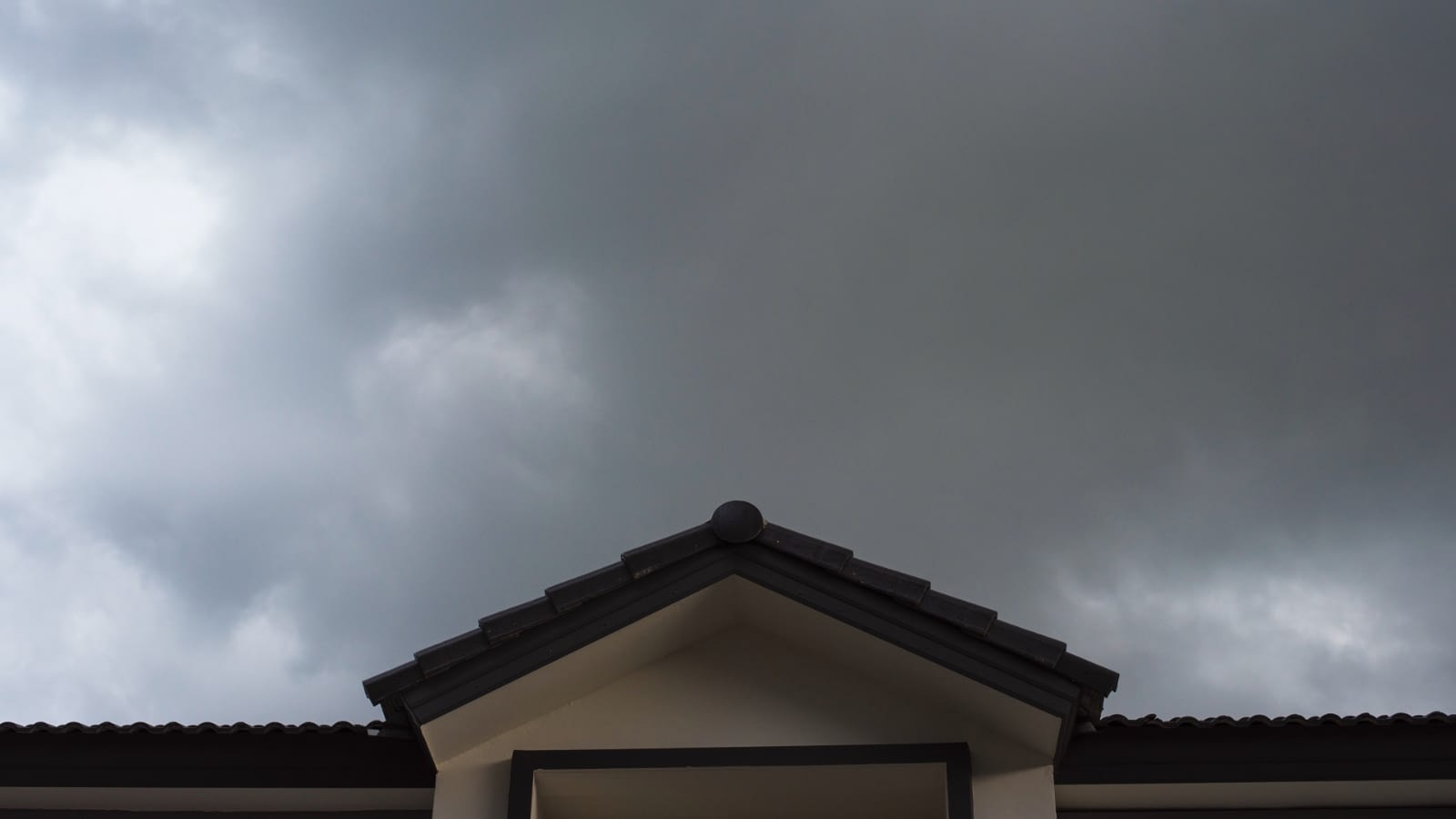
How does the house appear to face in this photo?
toward the camera
